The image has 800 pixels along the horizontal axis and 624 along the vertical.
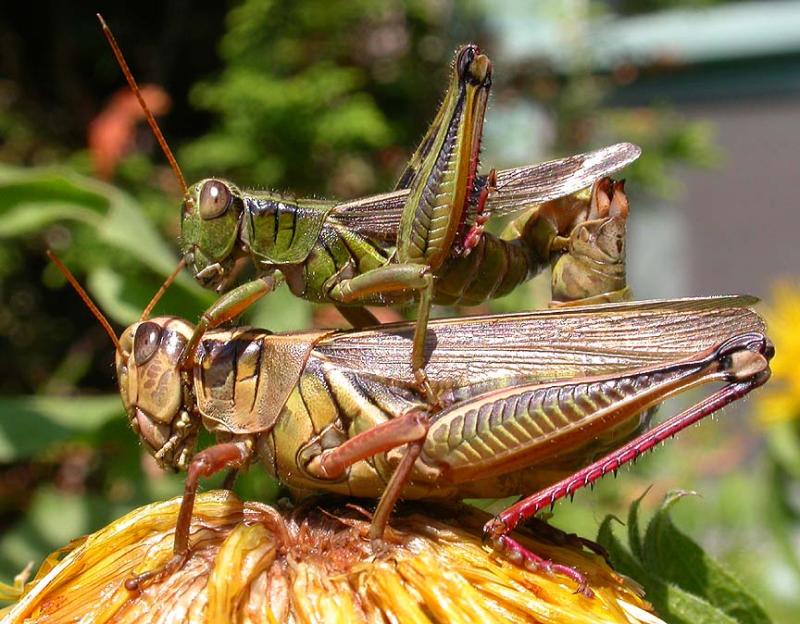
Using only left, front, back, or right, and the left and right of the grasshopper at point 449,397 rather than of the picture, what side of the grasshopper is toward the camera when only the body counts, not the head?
left

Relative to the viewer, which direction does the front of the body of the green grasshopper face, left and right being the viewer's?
facing to the left of the viewer

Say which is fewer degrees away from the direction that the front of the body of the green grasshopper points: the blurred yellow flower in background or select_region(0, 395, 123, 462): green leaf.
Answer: the green leaf
